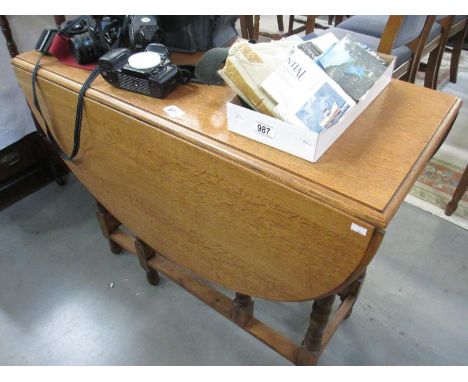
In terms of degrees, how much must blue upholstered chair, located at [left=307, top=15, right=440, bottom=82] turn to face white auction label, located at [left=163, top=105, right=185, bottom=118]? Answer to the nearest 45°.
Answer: approximately 45° to its left

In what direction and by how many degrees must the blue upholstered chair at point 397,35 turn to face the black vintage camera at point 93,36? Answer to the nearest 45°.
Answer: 0° — it already faces it

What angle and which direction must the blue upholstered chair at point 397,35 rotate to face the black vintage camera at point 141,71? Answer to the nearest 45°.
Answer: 0° — it already faces it
